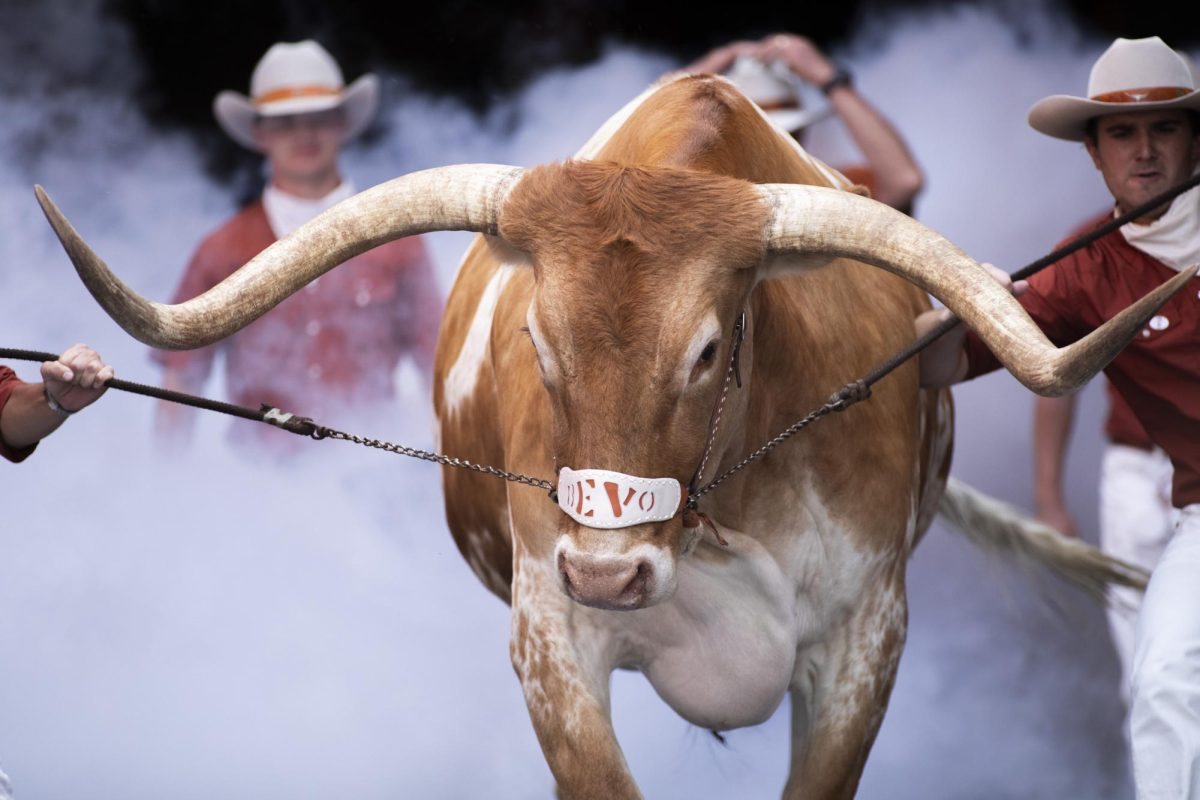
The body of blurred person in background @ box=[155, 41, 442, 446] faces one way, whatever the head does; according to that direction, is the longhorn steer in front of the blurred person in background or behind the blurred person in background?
in front

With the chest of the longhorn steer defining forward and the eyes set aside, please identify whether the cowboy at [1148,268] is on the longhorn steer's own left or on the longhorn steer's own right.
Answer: on the longhorn steer's own left

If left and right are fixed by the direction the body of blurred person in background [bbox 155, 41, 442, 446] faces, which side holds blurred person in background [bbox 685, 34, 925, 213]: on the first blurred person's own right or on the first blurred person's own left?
on the first blurred person's own left

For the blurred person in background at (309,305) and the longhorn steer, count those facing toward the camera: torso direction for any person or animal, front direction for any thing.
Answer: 2

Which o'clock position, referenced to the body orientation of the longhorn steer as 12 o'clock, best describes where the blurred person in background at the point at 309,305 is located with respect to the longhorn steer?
The blurred person in background is roughly at 5 o'clock from the longhorn steer.

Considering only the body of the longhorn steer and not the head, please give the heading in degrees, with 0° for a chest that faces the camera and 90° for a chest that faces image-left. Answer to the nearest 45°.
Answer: approximately 0°

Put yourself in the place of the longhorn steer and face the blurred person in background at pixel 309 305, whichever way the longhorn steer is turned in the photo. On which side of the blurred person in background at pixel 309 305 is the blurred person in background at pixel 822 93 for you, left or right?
right

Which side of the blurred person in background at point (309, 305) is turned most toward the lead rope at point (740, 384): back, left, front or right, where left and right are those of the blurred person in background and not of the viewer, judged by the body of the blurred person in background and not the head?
front
